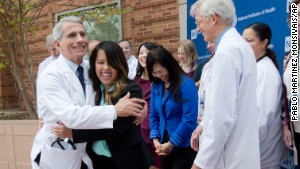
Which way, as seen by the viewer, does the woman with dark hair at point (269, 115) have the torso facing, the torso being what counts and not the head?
to the viewer's left

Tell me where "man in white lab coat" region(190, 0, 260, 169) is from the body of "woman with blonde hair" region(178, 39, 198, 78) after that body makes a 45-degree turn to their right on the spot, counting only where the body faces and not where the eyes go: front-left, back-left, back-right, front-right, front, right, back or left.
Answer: left

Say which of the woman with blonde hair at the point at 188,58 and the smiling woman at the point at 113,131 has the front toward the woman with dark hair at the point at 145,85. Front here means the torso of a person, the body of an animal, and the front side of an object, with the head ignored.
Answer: the woman with blonde hair at the point at 188,58

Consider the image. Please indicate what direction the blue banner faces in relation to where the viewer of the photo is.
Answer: facing the viewer and to the left of the viewer

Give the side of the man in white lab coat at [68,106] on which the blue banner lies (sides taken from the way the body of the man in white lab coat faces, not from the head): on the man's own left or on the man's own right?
on the man's own left

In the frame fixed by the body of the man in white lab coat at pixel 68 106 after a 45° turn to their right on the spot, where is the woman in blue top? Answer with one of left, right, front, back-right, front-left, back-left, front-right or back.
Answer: back-left

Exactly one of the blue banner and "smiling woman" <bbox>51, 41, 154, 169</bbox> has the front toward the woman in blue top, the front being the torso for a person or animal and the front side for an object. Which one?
the blue banner

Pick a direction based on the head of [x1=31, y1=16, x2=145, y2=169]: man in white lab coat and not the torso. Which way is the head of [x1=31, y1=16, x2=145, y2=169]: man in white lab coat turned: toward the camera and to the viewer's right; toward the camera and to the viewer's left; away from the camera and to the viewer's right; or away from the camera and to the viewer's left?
toward the camera and to the viewer's right

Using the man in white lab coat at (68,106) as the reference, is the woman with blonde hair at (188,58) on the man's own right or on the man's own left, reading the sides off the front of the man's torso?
on the man's own left
